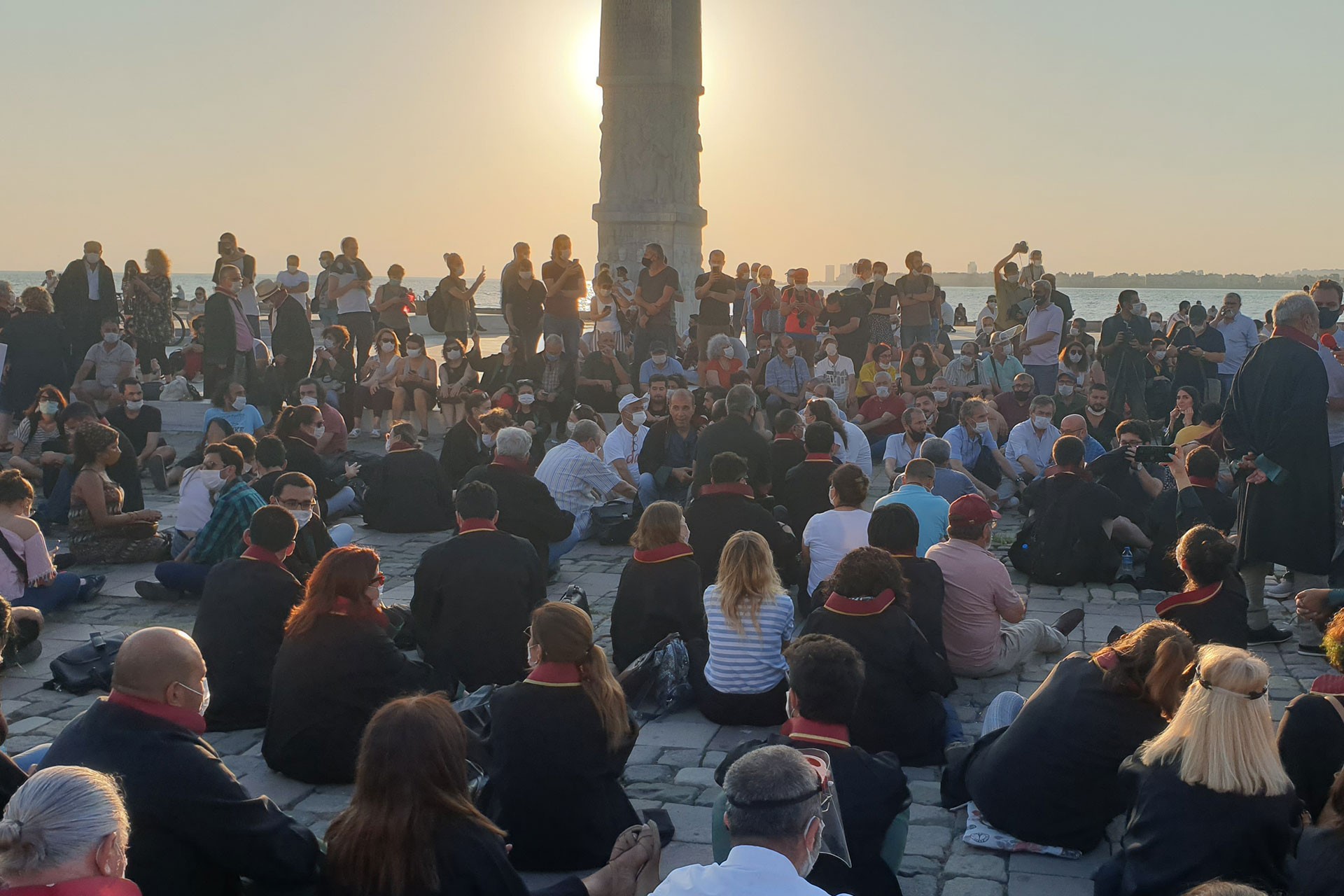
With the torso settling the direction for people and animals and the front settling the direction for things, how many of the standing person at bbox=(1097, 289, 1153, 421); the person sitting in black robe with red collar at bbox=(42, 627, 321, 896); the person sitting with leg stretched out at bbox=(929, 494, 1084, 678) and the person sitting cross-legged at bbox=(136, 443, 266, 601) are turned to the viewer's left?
1

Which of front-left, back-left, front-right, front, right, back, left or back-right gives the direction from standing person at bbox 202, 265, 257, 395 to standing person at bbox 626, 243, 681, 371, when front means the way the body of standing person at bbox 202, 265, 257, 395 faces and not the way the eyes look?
front-left

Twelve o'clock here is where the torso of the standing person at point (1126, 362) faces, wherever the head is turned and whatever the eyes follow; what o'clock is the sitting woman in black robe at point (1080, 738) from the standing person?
The sitting woman in black robe is roughly at 12 o'clock from the standing person.

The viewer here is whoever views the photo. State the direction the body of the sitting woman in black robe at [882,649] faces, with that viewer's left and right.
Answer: facing away from the viewer

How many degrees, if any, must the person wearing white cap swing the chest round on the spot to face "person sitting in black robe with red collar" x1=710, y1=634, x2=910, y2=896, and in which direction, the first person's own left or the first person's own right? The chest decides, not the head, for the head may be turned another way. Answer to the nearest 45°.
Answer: approximately 45° to the first person's own right

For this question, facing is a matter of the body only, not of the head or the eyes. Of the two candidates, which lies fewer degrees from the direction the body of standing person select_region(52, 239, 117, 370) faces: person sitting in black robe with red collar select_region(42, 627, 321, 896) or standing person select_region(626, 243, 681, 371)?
the person sitting in black robe with red collar

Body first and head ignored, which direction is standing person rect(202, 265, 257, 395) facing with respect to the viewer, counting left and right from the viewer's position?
facing the viewer and to the right of the viewer

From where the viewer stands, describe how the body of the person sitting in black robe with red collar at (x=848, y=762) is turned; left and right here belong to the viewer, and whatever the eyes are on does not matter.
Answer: facing away from the viewer

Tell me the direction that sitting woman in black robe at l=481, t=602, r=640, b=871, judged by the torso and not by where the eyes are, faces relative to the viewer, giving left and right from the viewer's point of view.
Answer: facing away from the viewer

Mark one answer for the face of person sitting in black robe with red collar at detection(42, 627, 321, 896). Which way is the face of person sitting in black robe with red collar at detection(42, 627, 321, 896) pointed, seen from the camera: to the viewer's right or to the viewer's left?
to the viewer's right

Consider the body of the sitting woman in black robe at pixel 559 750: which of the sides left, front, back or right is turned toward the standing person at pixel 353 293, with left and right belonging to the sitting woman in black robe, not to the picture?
front

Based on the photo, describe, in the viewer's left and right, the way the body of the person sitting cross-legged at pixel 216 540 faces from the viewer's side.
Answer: facing to the left of the viewer

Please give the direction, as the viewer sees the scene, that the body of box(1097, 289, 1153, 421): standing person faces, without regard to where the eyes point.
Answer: toward the camera

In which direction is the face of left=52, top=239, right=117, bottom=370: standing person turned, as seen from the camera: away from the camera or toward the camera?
toward the camera

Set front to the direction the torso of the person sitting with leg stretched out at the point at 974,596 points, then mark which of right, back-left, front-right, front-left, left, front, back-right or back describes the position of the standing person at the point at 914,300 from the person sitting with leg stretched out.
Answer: front-left

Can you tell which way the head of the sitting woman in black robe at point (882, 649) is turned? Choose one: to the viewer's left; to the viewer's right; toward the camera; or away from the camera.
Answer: away from the camera

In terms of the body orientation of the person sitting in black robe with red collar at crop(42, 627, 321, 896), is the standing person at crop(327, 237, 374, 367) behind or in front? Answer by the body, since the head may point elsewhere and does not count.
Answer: in front

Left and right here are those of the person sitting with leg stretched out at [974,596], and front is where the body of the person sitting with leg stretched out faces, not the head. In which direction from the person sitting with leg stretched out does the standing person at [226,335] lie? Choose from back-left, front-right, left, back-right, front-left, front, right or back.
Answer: left
